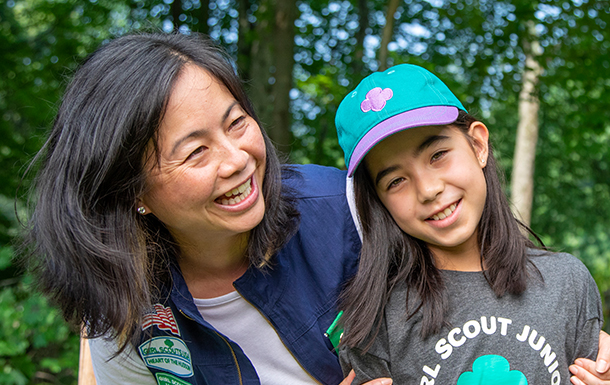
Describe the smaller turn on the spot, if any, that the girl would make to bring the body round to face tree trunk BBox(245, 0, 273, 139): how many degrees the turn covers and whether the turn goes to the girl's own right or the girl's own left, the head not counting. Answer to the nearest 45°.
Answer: approximately 135° to the girl's own right

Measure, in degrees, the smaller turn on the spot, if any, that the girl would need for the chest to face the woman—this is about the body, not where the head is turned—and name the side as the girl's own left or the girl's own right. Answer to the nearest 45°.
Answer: approximately 90° to the girl's own right

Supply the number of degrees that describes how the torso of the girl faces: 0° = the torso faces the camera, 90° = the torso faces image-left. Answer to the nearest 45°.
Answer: approximately 0°

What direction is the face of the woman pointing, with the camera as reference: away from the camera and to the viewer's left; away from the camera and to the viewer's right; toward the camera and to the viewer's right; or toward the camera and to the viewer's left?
toward the camera and to the viewer's right

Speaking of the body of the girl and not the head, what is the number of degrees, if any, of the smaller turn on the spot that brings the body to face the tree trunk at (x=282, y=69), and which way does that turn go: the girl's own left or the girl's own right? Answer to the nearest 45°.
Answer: approximately 135° to the girl's own right

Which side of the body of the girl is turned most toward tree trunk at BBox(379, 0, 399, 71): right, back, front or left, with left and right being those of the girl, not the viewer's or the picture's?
back

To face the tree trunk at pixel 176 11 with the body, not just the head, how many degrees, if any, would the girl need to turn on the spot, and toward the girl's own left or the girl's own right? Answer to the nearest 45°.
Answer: approximately 135° to the girl's own right

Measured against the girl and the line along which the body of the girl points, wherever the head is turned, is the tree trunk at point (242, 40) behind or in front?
behind

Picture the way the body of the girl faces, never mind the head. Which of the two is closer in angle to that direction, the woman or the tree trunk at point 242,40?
the woman

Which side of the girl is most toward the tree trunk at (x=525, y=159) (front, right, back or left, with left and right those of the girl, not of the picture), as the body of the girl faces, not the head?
back

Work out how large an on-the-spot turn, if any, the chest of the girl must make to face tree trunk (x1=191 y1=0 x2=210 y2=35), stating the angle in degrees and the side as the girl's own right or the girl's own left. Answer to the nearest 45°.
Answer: approximately 135° to the girl's own right
